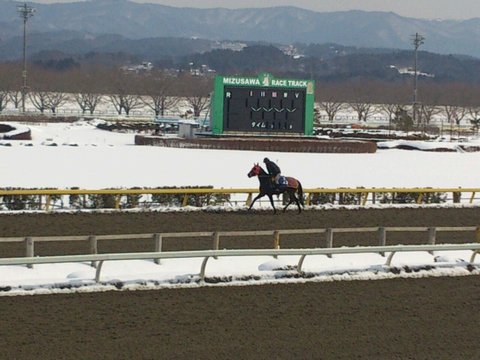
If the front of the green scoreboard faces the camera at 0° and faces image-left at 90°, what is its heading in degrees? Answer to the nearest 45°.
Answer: approximately 0°

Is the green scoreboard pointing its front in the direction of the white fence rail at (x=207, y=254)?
yes

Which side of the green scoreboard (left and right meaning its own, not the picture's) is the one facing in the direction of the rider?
front
